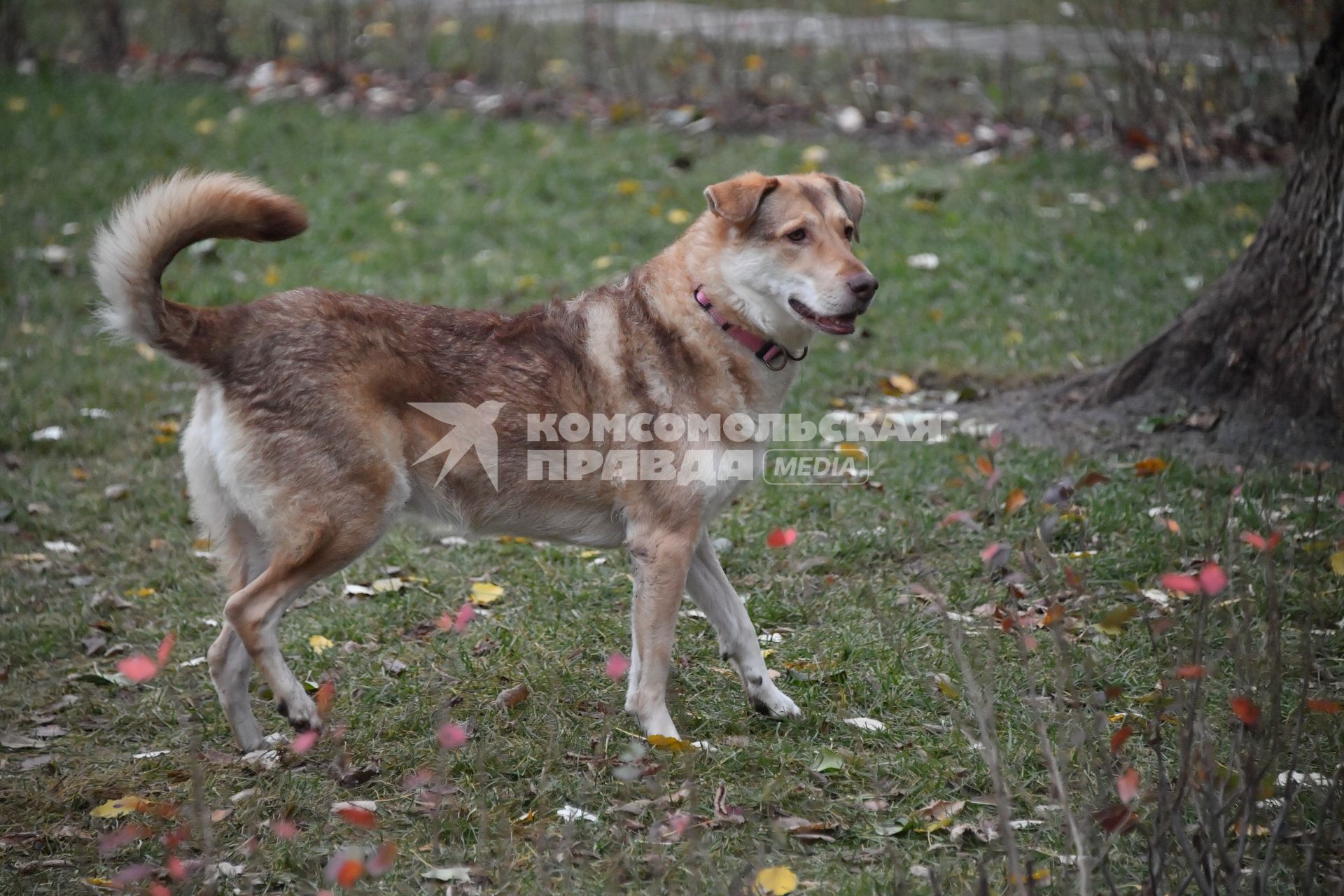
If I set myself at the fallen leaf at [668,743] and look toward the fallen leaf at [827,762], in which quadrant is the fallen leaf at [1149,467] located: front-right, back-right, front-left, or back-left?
front-left

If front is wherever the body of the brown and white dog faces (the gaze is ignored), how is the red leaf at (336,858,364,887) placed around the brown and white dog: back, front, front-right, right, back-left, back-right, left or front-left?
right

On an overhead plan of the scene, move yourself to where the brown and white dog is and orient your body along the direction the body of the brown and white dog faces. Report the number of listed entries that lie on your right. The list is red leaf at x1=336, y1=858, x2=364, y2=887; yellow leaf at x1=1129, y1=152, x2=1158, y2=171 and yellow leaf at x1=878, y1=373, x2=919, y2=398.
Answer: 1

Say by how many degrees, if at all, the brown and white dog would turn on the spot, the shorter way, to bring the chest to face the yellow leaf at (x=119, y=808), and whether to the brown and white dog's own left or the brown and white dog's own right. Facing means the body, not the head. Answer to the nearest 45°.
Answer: approximately 135° to the brown and white dog's own right

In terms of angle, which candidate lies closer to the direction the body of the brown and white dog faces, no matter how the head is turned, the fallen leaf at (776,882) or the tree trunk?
the tree trunk

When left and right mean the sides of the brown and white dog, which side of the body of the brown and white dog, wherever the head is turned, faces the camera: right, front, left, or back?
right

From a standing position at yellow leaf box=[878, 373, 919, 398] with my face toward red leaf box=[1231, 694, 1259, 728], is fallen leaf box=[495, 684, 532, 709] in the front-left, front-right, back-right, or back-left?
front-right

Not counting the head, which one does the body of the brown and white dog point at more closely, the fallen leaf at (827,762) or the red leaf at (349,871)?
the fallen leaf

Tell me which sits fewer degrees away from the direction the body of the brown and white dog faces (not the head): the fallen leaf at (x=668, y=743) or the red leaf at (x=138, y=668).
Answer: the fallen leaf
